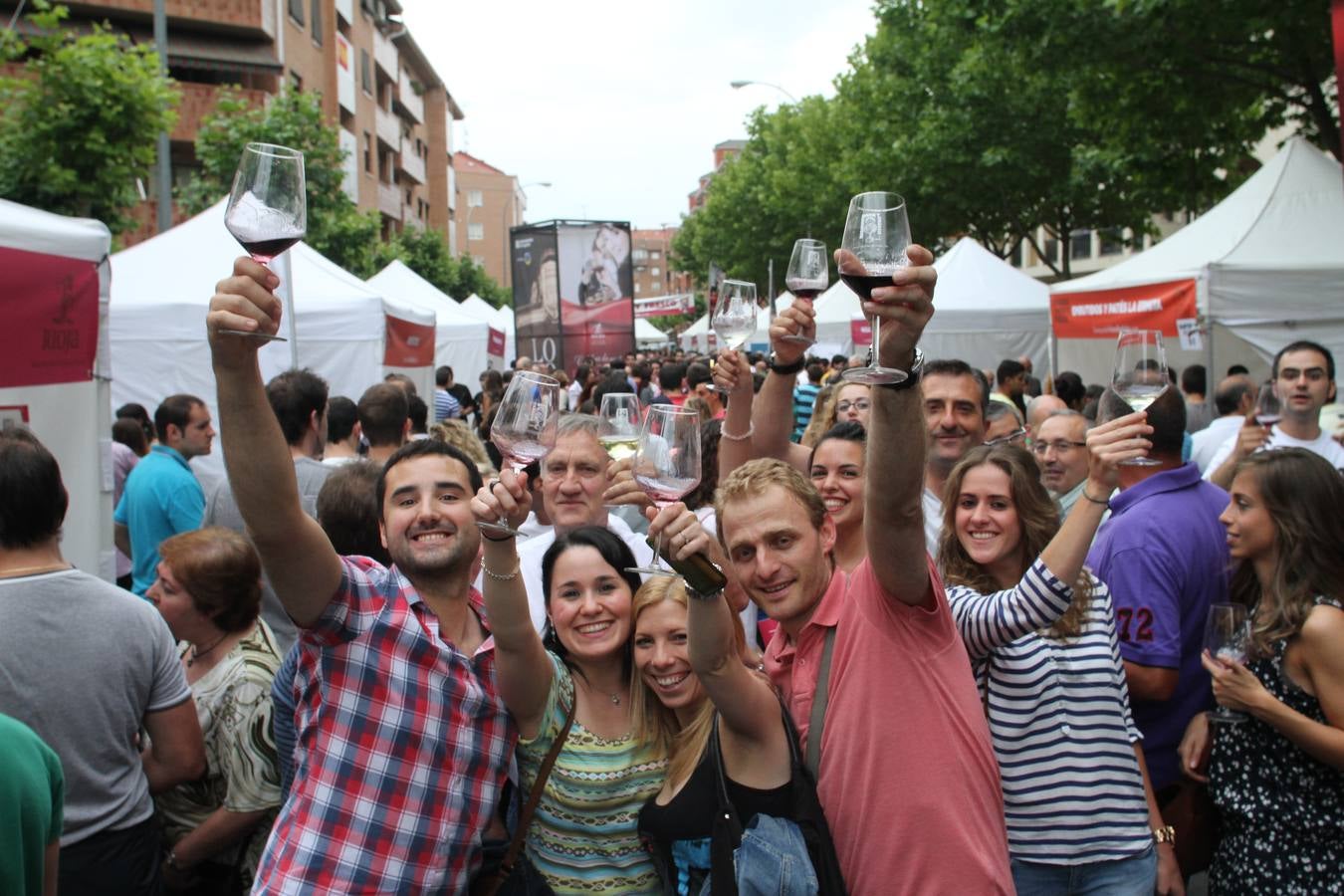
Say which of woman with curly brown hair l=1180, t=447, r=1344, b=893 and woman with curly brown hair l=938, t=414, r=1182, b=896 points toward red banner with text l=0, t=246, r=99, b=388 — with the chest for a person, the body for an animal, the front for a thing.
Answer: woman with curly brown hair l=1180, t=447, r=1344, b=893

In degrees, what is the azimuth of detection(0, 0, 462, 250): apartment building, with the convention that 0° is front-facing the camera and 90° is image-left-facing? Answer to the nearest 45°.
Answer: approximately 315°

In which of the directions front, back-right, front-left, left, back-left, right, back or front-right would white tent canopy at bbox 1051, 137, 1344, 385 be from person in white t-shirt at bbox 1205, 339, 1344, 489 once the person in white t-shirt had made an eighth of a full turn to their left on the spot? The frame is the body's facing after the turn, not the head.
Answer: back-left

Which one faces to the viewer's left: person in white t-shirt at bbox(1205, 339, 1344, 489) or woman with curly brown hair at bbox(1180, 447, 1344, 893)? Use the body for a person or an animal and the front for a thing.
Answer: the woman with curly brown hair

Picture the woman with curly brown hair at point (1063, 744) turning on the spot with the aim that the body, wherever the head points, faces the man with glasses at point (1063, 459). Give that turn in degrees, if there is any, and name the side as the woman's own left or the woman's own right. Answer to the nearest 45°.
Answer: approximately 180°

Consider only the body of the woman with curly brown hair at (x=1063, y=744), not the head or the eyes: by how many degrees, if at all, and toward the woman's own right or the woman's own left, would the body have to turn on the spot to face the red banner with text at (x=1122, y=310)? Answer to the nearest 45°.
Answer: approximately 180°

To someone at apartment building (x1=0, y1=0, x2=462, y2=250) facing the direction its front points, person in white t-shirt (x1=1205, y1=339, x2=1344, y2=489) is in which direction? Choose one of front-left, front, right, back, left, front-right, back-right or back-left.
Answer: front-right

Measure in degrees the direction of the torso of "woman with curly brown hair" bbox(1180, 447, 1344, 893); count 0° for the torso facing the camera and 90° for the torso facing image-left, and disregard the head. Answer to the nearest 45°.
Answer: approximately 90°

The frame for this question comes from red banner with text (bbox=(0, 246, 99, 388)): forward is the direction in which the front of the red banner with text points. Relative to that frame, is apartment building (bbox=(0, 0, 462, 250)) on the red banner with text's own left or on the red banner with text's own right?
on the red banner with text's own left

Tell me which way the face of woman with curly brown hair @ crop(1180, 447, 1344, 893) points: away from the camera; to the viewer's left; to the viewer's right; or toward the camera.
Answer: to the viewer's left
